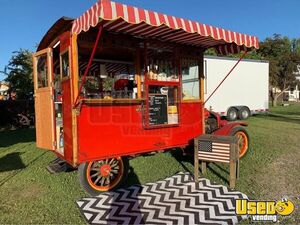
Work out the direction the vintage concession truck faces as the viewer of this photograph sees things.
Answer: facing away from the viewer and to the right of the viewer

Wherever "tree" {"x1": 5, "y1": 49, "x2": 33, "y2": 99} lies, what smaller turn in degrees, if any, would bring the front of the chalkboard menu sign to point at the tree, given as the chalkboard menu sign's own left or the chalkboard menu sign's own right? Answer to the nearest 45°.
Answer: approximately 135° to the chalkboard menu sign's own right

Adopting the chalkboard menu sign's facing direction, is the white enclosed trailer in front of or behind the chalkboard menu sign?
behind

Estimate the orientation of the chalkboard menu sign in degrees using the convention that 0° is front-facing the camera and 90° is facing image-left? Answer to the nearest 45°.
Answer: approximately 0°
